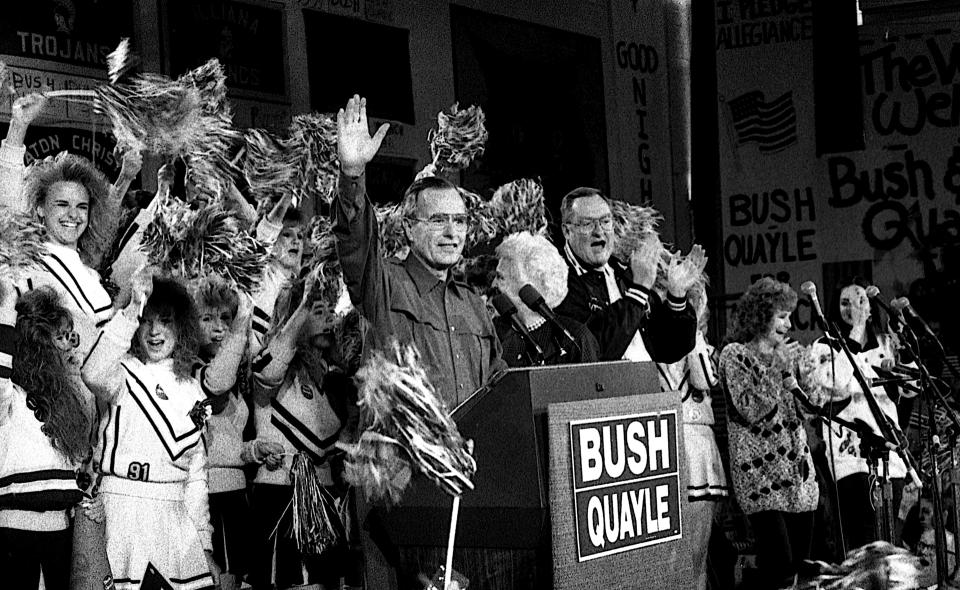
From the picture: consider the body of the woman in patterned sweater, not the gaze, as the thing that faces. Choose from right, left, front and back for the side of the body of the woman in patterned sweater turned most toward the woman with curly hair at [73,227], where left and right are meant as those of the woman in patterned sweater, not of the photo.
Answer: right

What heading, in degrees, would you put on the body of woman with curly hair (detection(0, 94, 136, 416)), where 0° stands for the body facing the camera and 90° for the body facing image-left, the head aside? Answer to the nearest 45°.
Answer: approximately 315°

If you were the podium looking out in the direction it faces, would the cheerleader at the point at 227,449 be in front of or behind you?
behind

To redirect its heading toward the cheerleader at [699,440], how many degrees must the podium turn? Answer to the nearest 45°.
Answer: approximately 135° to its left

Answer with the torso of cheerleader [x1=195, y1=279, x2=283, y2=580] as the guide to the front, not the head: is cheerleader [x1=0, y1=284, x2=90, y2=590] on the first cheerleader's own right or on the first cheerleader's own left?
on the first cheerleader's own right

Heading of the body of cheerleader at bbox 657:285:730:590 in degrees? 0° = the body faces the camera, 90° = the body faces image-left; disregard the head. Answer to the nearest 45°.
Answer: approximately 45°

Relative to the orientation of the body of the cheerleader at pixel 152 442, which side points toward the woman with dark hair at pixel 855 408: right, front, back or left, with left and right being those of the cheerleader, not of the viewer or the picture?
left
